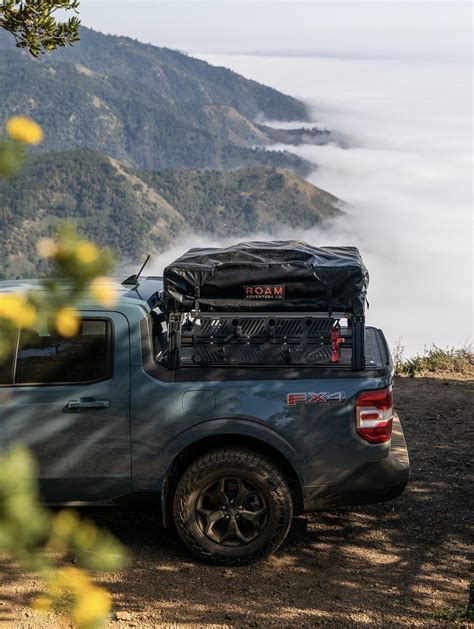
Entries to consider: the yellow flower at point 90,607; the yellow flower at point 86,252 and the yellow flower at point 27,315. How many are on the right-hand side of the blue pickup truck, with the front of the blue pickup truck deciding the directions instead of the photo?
0

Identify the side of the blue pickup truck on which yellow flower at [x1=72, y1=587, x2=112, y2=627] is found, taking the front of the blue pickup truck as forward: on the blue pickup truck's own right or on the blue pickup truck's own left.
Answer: on the blue pickup truck's own left

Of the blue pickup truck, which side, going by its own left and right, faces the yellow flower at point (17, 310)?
left

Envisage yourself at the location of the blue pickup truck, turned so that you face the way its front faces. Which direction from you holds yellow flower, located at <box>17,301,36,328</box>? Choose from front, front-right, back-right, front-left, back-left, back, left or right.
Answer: left

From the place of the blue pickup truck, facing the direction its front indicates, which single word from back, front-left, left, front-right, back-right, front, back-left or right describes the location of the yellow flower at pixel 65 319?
left

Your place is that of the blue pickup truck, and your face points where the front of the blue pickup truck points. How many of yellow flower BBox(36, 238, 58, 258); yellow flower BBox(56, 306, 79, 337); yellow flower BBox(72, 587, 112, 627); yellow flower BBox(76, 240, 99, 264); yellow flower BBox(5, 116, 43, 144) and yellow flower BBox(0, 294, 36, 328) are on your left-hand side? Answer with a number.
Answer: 6

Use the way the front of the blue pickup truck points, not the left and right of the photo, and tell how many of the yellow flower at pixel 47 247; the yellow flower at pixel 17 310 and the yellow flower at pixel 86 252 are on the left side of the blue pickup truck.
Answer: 3

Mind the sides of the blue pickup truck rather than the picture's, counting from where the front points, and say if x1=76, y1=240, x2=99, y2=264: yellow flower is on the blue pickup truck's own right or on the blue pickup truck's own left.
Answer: on the blue pickup truck's own left

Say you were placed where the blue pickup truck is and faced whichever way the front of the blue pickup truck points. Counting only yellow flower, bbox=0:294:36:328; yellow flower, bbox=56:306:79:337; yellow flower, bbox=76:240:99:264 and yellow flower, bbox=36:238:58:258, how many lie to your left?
4

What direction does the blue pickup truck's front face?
to the viewer's left

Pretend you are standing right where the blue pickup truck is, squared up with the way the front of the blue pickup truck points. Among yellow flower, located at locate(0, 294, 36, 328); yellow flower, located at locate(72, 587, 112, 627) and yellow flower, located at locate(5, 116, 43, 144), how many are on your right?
0

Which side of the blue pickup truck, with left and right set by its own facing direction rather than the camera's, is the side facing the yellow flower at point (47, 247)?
left
